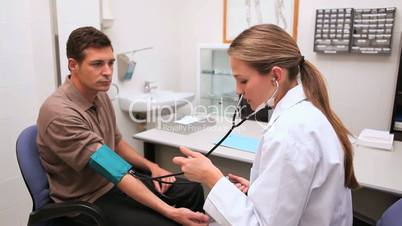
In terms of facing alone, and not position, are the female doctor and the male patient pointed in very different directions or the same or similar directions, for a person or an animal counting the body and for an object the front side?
very different directions

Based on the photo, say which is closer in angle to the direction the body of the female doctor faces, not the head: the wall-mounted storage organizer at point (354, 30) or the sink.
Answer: the sink

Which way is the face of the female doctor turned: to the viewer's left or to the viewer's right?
to the viewer's left

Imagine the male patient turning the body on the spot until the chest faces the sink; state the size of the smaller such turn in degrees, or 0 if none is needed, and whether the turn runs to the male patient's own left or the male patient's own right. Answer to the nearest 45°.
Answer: approximately 135° to the male patient's own left

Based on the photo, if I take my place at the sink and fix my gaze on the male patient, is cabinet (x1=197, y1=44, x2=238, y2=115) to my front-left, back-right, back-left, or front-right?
back-left

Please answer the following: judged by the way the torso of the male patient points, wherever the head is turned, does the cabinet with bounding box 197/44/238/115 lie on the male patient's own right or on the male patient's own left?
on the male patient's own left

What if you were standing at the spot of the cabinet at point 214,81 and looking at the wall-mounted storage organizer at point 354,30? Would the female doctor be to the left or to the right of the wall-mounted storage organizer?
right

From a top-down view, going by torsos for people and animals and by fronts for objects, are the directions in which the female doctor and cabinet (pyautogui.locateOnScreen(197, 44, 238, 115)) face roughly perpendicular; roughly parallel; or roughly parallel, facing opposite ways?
roughly perpendicular

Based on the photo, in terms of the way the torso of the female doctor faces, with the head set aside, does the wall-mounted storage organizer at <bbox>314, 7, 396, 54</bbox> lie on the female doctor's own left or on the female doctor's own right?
on the female doctor's own right

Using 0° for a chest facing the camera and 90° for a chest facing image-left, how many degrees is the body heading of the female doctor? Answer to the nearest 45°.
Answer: approximately 90°

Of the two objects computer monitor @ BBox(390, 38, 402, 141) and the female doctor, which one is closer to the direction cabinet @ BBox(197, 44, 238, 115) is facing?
the female doctor

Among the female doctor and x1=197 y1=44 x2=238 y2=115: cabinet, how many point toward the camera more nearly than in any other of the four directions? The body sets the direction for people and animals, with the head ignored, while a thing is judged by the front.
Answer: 1
